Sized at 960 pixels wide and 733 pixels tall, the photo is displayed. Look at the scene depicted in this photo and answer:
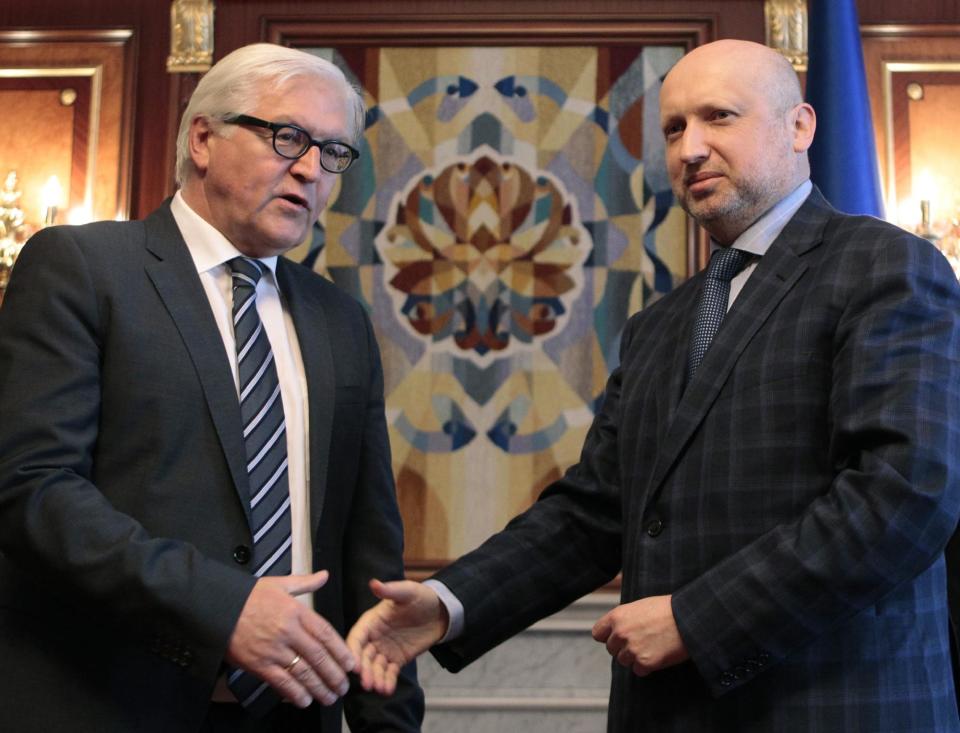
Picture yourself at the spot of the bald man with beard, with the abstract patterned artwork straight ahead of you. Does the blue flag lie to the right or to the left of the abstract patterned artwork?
right

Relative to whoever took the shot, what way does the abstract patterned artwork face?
facing the viewer

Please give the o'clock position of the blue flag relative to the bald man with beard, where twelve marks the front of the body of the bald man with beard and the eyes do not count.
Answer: The blue flag is roughly at 5 o'clock from the bald man with beard.

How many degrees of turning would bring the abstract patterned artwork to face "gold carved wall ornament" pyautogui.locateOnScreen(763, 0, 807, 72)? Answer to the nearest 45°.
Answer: approximately 90° to its left

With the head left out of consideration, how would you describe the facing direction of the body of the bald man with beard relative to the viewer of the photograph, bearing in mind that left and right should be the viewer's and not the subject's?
facing the viewer and to the left of the viewer

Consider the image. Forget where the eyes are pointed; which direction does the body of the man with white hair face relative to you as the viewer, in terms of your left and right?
facing the viewer and to the right of the viewer

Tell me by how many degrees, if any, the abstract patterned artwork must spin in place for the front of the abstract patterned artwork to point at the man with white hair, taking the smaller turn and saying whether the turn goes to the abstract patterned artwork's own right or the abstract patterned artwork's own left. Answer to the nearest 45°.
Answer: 0° — it already faces them

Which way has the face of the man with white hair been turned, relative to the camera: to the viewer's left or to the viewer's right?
to the viewer's right

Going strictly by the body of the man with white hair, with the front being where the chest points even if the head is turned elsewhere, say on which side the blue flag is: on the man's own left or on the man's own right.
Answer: on the man's own left

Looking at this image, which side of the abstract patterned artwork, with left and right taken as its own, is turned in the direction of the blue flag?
left

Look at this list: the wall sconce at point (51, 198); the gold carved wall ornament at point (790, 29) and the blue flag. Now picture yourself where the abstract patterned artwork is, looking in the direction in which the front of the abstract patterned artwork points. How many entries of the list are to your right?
1

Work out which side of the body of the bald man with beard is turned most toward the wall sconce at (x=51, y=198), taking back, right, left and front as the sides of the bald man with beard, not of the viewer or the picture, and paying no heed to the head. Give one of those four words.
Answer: right
